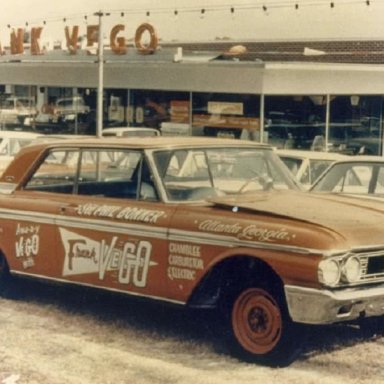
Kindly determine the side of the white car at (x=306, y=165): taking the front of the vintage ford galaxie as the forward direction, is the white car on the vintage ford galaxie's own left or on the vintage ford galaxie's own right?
on the vintage ford galaxie's own left

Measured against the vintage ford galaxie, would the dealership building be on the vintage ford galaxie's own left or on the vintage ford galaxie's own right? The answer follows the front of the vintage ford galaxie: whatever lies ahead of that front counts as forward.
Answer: on the vintage ford galaxie's own left

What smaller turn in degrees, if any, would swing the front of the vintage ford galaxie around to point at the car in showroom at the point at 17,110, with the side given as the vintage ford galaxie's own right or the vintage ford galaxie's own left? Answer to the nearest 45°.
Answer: approximately 135° to the vintage ford galaxie's own left

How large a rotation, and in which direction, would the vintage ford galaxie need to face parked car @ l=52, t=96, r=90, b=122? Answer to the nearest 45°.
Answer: approximately 135° to its left

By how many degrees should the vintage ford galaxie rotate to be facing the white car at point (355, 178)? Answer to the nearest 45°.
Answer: approximately 90° to its left

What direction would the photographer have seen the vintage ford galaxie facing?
facing the viewer and to the right of the viewer

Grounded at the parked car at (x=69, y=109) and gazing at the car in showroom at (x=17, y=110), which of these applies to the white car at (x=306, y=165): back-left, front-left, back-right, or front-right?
back-left

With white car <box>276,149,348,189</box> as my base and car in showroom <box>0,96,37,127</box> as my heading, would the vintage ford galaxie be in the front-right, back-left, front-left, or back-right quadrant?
back-left
